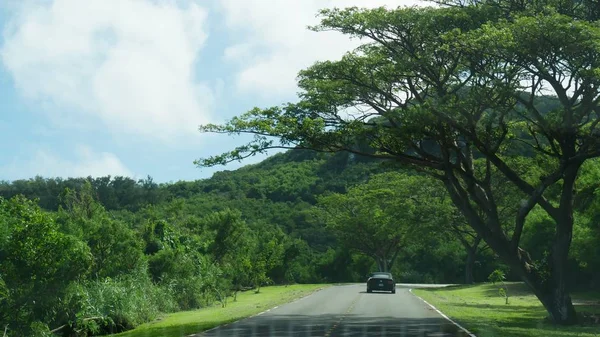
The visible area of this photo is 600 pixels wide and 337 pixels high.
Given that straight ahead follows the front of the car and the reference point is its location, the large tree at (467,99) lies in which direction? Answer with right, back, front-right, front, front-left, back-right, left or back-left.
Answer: back

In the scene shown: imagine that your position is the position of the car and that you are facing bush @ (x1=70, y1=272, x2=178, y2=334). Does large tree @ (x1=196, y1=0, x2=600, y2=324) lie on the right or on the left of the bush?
left

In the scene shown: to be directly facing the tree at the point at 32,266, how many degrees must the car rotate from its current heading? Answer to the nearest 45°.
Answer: approximately 135° to its left

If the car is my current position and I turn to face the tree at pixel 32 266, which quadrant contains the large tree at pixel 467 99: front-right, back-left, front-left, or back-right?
front-left

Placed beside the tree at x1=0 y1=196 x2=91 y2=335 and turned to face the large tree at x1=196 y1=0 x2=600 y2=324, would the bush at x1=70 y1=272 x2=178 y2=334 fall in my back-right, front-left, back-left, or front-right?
front-left

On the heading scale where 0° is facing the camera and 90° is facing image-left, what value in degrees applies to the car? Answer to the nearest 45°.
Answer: approximately 180°

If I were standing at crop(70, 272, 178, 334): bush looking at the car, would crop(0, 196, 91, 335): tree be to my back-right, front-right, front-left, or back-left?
back-left

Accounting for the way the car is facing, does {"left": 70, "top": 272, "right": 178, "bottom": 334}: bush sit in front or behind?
behind
